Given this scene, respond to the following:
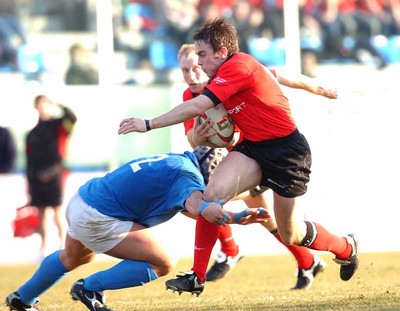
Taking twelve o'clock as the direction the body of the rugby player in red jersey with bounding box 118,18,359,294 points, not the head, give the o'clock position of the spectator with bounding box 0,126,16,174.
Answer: The spectator is roughly at 2 o'clock from the rugby player in red jersey.

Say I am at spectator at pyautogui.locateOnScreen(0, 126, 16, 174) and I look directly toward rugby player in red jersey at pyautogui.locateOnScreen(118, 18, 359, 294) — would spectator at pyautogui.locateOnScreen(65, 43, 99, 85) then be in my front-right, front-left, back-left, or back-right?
back-left

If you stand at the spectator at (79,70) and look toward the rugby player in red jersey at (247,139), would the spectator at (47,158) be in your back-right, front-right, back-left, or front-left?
front-right

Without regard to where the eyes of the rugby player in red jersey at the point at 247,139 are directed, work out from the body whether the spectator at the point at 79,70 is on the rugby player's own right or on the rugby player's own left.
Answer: on the rugby player's own right

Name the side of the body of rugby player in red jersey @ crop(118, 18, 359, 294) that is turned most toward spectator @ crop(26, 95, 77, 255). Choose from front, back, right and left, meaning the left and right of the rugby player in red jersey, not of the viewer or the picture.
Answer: right

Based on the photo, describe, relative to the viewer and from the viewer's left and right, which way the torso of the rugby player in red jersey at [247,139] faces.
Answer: facing to the left of the viewer
